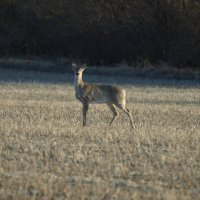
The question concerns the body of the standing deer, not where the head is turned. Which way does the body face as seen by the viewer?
to the viewer's left
